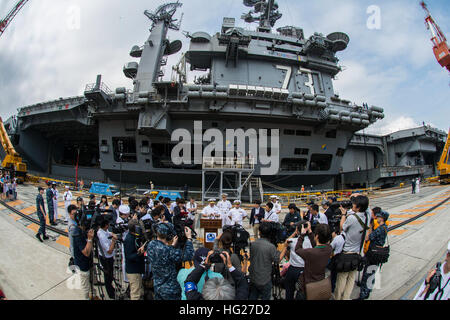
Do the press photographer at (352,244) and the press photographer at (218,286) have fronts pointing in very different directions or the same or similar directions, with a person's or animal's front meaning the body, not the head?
same or similar directions

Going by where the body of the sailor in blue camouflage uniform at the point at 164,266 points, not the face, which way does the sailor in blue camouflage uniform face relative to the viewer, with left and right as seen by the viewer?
facing away from the viewer and to the right of the viewer

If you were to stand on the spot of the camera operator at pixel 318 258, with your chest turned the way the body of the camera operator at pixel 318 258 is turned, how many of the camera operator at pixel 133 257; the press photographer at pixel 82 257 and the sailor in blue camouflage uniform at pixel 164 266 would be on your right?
0

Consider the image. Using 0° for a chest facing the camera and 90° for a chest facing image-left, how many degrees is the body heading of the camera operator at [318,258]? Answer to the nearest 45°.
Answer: approximately 135°

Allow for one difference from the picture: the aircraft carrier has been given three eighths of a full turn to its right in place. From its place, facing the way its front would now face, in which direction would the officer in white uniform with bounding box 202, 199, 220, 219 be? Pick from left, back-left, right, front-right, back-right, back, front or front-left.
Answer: front-left

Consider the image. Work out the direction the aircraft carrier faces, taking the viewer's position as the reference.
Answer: facing to the right of the viewer

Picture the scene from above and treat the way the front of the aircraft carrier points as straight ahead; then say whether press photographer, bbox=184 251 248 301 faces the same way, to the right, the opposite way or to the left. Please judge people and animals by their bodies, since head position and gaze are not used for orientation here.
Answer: to the left

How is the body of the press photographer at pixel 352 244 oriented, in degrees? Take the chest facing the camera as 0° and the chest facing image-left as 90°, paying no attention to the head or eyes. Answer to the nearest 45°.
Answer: approximately 135°

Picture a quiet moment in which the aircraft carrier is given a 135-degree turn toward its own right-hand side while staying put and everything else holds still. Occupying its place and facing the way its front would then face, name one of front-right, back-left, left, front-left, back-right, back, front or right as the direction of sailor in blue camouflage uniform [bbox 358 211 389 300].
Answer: front-left

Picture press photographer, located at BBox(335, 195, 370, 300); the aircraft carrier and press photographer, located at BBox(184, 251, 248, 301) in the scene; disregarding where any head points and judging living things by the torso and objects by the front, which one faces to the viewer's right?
the aircraft carrier

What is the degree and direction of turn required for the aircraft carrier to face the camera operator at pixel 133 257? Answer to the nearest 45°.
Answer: approximately 90° to its right

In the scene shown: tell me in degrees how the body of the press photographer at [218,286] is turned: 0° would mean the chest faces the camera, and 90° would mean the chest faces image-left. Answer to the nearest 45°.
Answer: approximately 180°

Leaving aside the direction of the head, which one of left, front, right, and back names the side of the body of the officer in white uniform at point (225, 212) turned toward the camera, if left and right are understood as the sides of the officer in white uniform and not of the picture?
front

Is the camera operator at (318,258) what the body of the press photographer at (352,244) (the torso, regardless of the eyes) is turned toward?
no

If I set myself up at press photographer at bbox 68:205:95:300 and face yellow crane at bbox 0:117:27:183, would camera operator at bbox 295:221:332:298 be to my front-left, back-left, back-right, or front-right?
back-right

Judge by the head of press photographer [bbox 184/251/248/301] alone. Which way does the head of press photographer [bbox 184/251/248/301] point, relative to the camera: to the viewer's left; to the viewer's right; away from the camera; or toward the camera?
away from the camera

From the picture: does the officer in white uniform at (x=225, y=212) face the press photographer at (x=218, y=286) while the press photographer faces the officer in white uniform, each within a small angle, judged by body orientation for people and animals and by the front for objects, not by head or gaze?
yes

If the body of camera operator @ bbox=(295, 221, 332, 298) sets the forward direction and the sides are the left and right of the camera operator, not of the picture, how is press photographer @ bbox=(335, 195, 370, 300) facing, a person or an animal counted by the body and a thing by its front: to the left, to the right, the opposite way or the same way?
the same way

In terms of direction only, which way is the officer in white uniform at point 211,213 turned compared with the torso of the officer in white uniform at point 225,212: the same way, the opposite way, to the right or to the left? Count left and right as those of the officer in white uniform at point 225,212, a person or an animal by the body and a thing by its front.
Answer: the same way

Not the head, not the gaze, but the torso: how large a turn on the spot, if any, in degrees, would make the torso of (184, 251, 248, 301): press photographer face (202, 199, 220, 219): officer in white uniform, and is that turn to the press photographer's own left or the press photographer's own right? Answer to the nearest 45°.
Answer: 0° — they already face them
